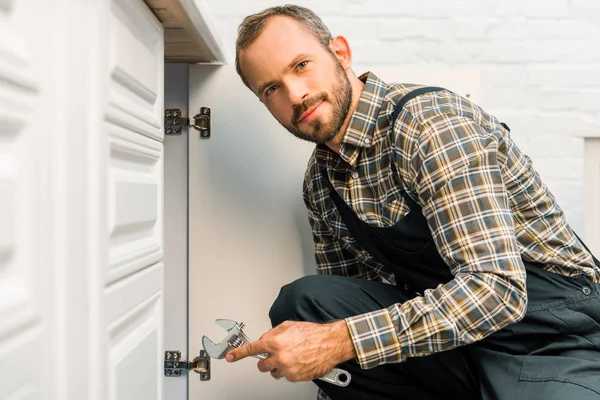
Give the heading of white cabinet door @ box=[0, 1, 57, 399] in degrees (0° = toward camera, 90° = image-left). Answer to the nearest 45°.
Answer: approximately 315°

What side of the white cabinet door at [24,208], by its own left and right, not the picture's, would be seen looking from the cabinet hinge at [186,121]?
left

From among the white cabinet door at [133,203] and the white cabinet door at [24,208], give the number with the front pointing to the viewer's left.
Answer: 0
